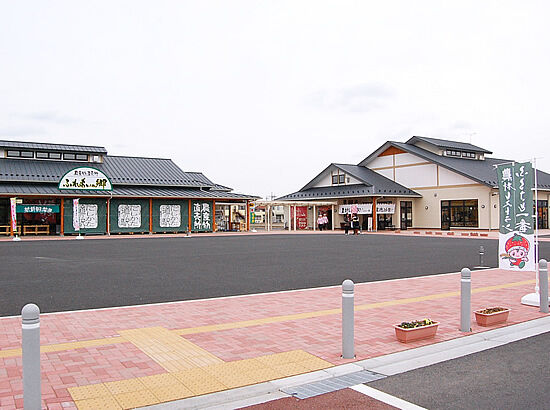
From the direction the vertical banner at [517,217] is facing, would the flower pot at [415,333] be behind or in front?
in front

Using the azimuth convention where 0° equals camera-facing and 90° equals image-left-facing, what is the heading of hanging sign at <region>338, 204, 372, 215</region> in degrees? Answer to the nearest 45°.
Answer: approximately 0°

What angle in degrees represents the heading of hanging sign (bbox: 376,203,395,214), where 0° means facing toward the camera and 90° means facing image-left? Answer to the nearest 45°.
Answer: approximately 0°

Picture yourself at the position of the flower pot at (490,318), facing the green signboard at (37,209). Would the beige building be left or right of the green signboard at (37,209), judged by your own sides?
right

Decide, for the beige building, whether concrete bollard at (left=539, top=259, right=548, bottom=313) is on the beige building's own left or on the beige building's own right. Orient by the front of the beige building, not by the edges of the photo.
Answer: on the beige building's own left

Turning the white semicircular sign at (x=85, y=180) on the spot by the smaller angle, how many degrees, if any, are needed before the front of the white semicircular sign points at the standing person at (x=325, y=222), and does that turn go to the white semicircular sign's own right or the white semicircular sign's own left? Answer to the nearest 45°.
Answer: approximately 90° to the white semicircular sign's own left

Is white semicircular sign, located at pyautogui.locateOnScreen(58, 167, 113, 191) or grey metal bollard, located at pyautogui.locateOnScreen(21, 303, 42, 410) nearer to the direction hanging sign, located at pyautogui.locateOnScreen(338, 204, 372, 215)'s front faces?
the grey metal bollard
